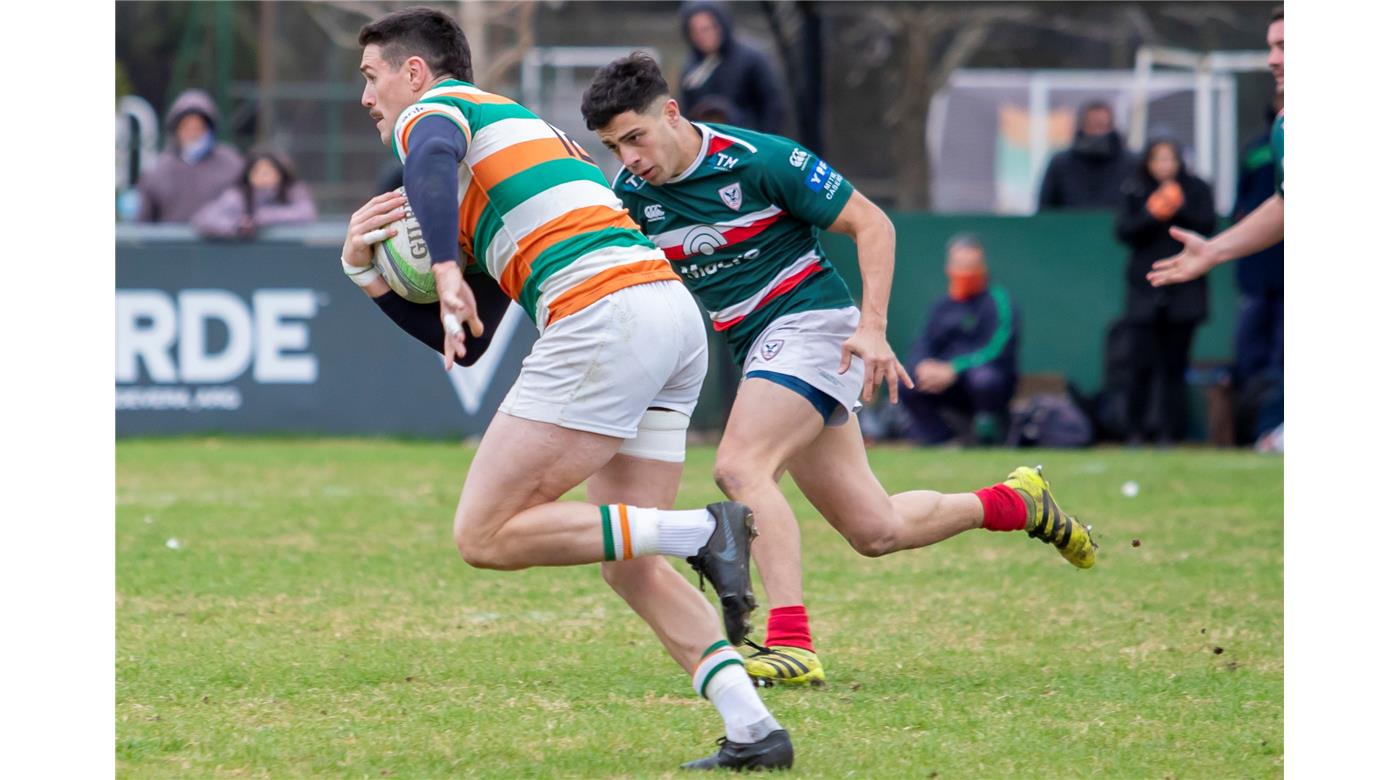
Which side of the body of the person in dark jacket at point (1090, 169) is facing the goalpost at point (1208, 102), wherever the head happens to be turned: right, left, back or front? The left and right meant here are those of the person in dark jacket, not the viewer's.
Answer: back

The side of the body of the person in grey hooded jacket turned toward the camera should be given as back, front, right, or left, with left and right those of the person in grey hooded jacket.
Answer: front

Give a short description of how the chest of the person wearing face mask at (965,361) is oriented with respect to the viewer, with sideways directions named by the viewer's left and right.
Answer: facing the viewer and to the left of the viewer

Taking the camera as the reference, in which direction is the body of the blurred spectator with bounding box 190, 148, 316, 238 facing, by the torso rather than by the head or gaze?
toward the camera

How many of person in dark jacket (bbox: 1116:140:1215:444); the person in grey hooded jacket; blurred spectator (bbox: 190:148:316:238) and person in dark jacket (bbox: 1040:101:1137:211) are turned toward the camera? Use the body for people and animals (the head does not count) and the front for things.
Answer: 4

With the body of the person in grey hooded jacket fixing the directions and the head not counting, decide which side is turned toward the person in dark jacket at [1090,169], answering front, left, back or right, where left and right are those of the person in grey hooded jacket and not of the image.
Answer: left
